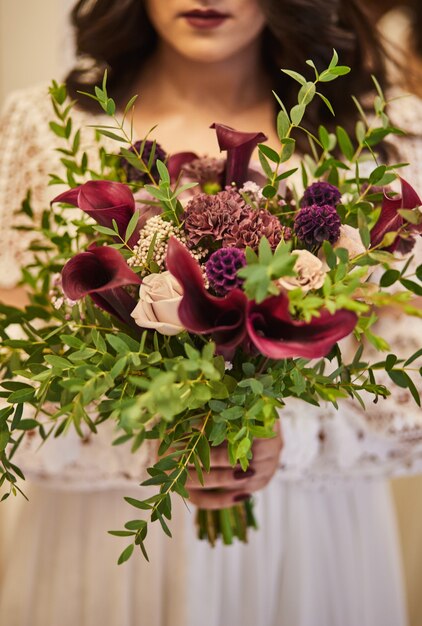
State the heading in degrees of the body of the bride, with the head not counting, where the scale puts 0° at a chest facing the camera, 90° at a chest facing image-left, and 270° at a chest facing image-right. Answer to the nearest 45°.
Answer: approximately 0°
